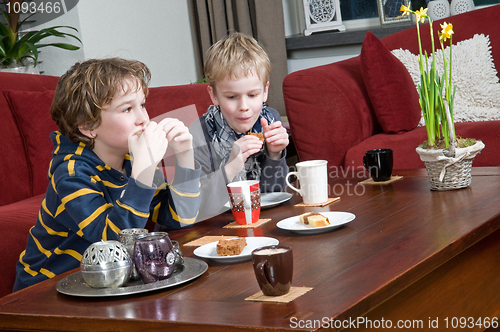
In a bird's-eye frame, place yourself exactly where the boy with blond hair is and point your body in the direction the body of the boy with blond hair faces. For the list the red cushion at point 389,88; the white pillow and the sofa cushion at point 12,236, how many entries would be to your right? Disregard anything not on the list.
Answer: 1

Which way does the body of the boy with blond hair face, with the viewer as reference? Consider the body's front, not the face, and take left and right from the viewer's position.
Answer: facing the viewer

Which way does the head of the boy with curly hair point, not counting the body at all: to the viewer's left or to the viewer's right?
to the viewer's right

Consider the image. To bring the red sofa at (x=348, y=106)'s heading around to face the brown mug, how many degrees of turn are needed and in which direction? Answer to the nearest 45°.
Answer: approximately 45° to its left

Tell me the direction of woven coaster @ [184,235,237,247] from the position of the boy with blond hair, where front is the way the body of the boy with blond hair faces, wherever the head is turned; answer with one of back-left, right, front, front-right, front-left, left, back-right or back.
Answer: front

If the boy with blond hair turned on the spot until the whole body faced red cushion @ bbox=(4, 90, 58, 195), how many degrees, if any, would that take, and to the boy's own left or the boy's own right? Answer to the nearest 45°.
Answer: approximately 135° to the boy's own right

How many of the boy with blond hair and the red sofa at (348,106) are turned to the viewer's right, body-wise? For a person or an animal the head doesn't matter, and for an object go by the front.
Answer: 0

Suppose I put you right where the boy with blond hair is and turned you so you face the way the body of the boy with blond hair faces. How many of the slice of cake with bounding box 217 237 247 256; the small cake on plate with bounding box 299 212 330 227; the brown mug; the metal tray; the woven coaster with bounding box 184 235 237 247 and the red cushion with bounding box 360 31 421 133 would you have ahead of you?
5

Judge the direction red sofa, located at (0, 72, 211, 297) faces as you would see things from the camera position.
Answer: facing the viewer and to the right of the viewer

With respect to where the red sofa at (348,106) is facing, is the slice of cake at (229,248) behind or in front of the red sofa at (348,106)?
in front

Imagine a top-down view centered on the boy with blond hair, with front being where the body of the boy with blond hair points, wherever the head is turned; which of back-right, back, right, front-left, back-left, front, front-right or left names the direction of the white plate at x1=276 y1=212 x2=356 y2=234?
front

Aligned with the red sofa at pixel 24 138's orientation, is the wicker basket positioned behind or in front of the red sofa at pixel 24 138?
in front

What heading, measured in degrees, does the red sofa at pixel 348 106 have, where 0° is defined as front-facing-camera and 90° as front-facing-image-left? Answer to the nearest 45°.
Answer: approximately 45°

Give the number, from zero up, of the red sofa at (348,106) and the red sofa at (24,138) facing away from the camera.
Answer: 0

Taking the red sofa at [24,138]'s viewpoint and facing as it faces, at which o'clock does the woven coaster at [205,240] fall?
The woven coaster is roughly at 1 o'clock from the red sofa.
